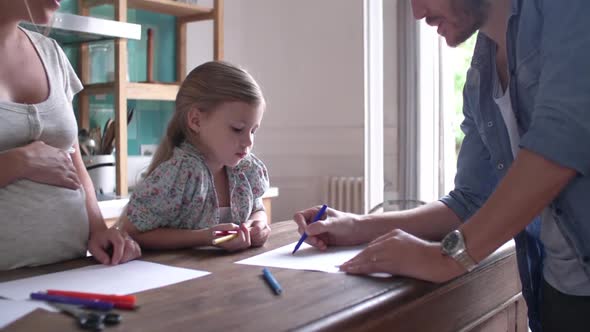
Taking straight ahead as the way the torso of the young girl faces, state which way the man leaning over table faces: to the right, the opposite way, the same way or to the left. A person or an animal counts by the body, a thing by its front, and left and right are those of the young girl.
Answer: to the right

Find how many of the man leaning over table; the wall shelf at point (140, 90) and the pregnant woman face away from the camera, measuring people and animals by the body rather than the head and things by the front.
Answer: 0

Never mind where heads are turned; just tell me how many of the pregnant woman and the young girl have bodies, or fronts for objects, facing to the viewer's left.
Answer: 0

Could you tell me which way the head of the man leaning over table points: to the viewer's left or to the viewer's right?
to the viewer's left

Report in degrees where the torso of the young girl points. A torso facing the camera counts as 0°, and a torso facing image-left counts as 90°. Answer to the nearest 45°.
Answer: approximately 315°

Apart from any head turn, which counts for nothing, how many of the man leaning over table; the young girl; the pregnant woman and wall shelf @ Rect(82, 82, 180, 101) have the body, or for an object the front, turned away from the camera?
0

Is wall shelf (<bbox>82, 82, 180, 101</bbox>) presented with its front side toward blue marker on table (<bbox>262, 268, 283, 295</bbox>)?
yes

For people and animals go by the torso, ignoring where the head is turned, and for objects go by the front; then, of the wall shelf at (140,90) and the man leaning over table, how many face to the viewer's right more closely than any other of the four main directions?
0

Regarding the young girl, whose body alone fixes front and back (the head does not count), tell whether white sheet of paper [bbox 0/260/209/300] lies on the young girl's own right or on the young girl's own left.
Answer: on the young girl's own right

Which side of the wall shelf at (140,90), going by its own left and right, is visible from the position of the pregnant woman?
front
